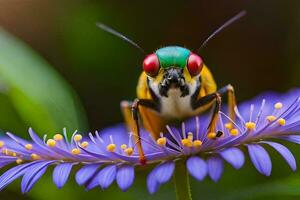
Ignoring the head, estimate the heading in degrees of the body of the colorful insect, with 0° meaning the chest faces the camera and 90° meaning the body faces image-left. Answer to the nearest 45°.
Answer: approximately 0°

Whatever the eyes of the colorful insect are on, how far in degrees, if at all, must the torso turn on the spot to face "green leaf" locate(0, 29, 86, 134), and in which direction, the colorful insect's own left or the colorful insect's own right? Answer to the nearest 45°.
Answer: approximately 135° to the colorful insect's own right
